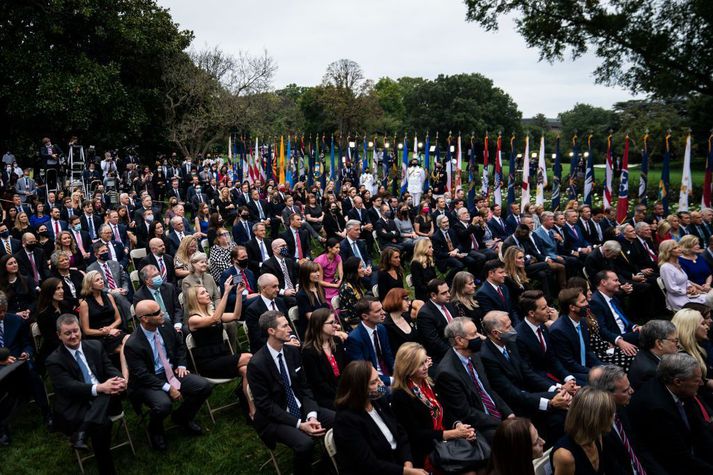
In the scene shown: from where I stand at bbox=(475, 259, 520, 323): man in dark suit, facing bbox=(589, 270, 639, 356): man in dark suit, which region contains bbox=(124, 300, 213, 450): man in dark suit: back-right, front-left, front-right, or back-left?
back-right

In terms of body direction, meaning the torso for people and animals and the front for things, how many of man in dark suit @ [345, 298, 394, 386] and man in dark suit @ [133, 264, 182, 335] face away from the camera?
0

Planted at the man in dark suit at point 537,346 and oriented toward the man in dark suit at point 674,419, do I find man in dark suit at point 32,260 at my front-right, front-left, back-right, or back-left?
back-right
